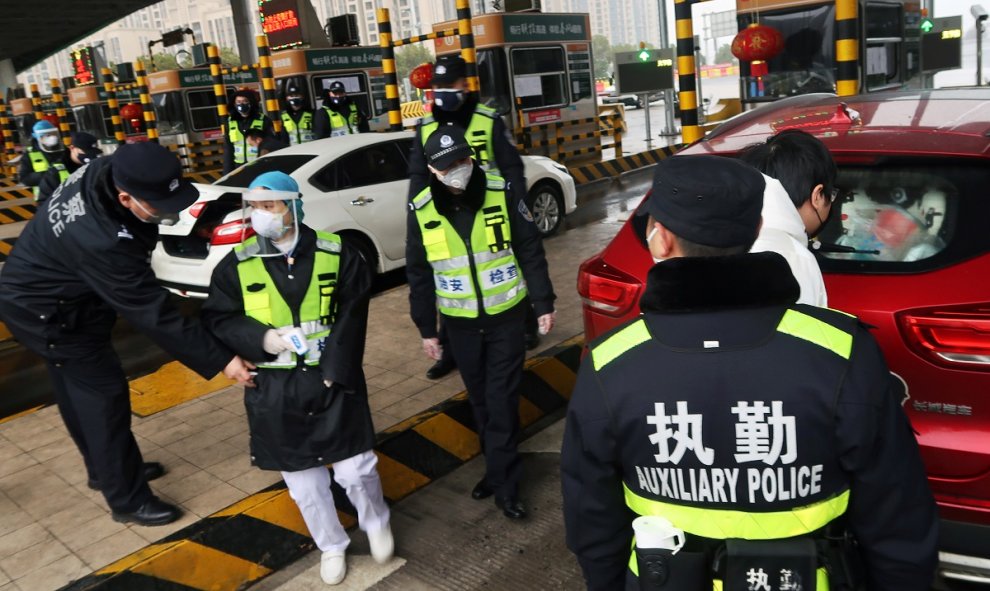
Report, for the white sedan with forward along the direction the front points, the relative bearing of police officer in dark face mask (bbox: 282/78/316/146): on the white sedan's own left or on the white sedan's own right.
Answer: on the white sedan's own left

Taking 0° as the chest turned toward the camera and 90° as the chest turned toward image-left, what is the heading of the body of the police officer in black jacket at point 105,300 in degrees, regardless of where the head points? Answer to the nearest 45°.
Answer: approximately 270°

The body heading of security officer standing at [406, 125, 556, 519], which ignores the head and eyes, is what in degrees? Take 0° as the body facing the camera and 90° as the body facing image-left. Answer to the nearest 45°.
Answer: approximately 0°

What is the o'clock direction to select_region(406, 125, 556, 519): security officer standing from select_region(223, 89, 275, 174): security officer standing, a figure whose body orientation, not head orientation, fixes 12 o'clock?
select_region(406, 125, 556, 519): security officer standing is roughly at 12 o'clock from select_region(223, 89, 275, 174): security officer standing.

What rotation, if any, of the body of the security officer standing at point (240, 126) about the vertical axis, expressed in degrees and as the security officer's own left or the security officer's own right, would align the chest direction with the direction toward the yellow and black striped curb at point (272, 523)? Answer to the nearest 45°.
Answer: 0° — they already face it

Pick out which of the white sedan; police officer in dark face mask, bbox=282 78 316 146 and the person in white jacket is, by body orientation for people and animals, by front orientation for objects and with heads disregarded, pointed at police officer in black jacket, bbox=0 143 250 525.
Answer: the police officer in dark face mask

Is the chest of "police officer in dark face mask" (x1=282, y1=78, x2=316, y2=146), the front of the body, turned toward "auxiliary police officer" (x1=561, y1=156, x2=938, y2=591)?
yes

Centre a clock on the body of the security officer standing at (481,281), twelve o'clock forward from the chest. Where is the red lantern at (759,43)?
The red lantern is roughly at 7 o'clock from the security officer standing.

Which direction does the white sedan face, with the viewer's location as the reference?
facing away from the viewer and to the right of the viewer

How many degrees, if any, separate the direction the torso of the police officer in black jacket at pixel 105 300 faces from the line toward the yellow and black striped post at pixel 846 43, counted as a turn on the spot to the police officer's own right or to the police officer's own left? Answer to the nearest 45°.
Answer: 0° — they already face it

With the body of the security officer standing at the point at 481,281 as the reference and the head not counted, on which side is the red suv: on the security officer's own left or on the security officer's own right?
on the security officer's own left

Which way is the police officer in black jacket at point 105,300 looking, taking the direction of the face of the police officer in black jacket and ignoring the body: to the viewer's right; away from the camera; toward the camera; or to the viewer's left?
to the viewer's right

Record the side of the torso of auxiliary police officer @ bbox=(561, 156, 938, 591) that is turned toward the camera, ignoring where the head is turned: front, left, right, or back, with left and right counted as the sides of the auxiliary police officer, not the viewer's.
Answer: back
